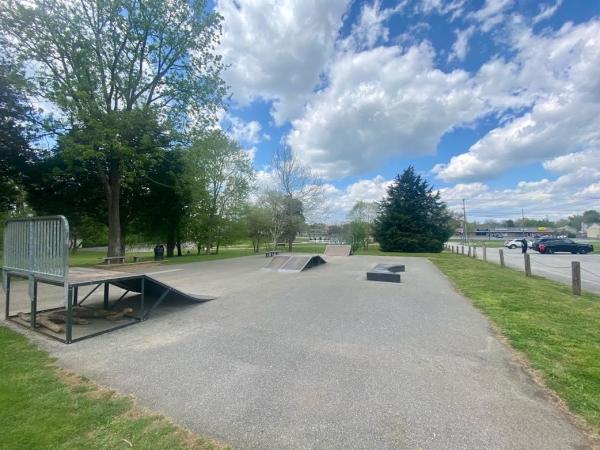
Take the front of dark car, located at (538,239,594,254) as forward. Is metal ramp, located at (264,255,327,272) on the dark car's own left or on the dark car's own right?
on the dark car's own right

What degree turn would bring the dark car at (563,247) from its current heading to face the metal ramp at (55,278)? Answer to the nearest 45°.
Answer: approximately 90° to its right

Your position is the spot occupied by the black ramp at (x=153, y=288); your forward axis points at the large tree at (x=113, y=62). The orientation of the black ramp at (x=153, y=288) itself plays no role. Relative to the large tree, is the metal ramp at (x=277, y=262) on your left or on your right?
right

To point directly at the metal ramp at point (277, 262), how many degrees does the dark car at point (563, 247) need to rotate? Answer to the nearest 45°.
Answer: approximately 90° to its right
